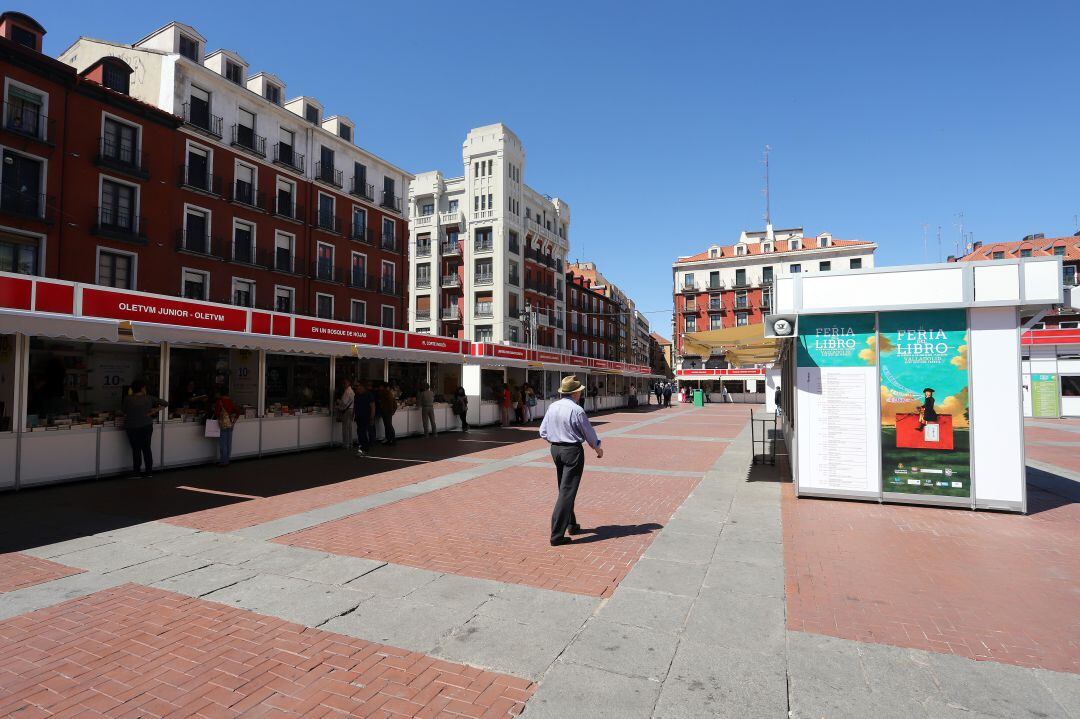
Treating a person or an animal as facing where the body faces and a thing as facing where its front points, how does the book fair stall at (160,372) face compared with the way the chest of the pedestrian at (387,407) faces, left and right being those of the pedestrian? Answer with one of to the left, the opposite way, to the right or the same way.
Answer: the opposite way

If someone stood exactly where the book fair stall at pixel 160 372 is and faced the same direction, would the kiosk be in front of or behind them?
in front

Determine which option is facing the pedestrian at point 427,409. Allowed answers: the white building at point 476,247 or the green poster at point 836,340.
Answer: the white building

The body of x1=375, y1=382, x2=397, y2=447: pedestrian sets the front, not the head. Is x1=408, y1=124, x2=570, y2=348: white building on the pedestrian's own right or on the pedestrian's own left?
on the pedestrian's own right

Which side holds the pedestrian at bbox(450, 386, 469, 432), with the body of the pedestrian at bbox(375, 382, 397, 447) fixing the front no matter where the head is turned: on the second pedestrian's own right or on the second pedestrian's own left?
on the second pedestrian's own right

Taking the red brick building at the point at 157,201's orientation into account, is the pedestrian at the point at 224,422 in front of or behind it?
in front

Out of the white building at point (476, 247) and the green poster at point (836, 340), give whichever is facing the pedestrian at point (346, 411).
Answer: the white building

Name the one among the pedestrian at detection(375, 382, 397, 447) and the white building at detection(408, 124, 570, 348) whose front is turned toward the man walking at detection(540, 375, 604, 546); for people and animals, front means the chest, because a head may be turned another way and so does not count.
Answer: the white building

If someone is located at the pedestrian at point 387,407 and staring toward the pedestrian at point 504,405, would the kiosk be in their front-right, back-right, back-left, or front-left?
back-right

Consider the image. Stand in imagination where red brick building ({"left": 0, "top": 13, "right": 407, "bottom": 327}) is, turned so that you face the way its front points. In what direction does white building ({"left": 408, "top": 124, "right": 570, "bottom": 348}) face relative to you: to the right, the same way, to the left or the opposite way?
to the right

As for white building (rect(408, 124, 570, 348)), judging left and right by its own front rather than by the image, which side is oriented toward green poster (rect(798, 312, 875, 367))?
front

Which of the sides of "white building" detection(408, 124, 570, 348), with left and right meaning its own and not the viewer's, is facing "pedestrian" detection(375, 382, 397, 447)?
front

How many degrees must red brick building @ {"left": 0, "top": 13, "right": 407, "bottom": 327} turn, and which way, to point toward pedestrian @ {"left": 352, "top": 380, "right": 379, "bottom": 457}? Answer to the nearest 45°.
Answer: approximately 45° to its right

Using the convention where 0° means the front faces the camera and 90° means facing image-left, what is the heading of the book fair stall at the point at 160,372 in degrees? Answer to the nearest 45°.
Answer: approximately 315°

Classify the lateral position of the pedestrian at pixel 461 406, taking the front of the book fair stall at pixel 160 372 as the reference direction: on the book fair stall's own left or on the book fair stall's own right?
on the book fair stall's own left

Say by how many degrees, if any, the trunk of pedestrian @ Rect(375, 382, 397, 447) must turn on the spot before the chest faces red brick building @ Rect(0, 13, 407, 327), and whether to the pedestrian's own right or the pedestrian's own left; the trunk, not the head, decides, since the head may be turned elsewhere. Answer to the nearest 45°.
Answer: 0° — they already face it

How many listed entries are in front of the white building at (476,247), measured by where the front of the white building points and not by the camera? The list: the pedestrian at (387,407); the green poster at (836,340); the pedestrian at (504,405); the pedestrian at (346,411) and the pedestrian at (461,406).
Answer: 5
